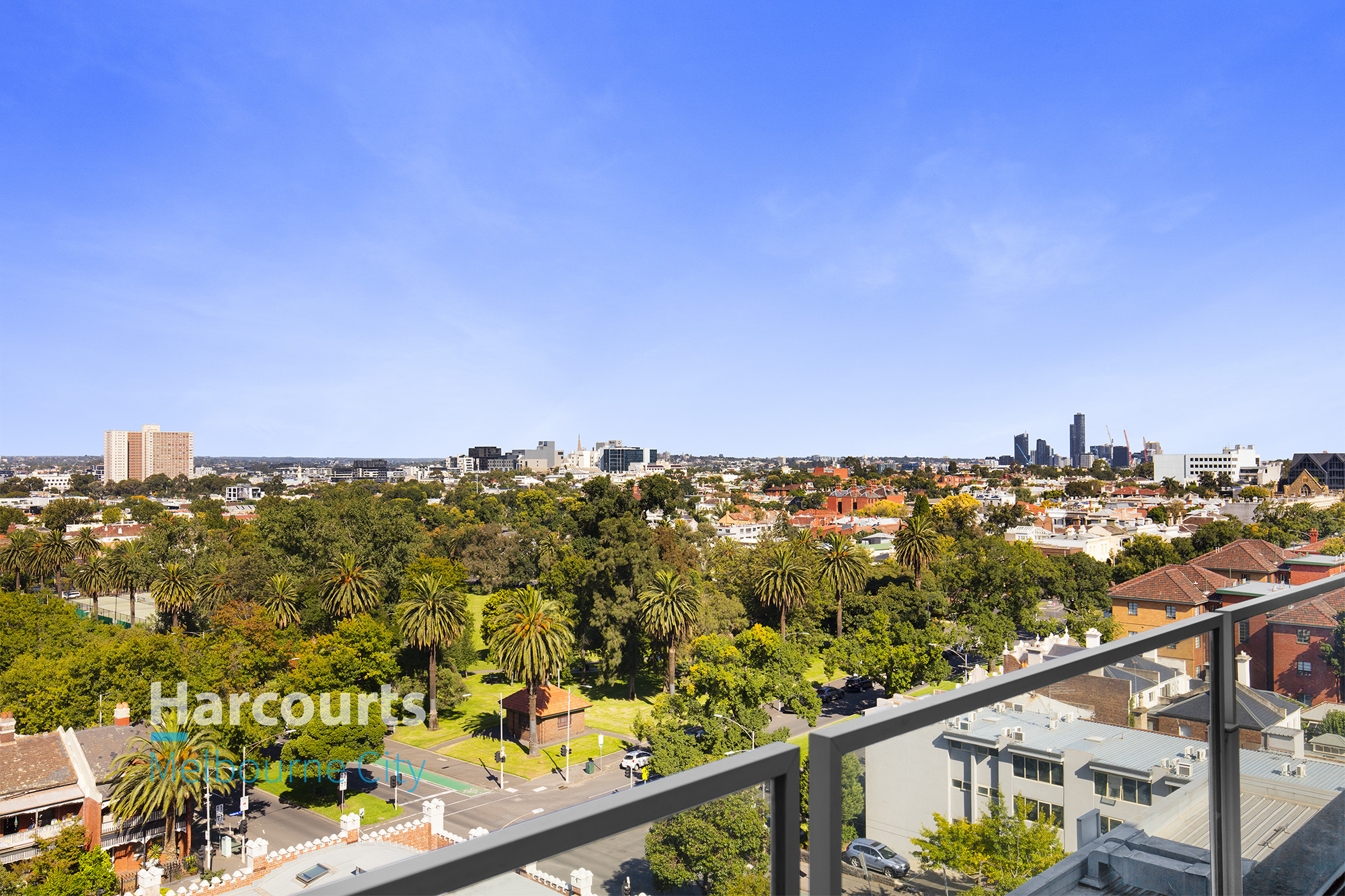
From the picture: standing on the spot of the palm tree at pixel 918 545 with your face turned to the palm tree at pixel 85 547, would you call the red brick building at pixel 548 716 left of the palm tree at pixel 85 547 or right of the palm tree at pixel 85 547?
left

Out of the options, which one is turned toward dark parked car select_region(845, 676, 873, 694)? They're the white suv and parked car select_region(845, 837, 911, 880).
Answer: the white suv

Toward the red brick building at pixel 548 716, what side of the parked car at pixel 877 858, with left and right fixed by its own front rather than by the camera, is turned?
back

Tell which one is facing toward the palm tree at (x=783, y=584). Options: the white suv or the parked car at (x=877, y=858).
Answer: the white suv

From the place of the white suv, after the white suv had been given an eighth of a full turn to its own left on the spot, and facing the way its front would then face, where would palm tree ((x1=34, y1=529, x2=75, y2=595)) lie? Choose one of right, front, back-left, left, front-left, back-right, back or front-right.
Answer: front-left

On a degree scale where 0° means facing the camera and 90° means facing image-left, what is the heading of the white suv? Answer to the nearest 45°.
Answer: approximately 225°

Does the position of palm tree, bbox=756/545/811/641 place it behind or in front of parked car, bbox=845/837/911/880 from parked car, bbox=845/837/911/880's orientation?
behind
